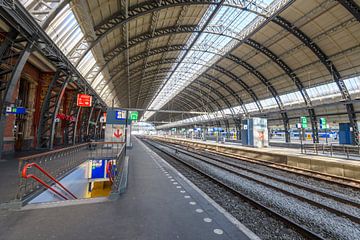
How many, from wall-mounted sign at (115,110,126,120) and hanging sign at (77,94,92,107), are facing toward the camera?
2

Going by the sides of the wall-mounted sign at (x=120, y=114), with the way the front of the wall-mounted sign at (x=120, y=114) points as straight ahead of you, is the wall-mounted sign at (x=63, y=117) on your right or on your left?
on your right

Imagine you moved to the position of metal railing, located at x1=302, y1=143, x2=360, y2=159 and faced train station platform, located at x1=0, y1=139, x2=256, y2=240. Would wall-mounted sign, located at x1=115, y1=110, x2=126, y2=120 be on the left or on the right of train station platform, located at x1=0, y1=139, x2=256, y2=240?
right

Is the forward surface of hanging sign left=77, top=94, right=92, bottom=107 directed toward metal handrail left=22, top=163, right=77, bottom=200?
yes

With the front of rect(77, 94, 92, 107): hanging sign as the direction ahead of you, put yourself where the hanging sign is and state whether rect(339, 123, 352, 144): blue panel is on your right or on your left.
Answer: on your left

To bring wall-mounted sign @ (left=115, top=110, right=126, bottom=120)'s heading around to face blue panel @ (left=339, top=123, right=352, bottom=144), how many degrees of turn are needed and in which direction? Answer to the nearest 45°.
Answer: approximately 90° to its left

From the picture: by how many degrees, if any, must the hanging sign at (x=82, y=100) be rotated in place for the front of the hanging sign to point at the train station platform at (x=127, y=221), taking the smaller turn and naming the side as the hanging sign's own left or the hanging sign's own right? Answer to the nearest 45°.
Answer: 0° — it already faces it

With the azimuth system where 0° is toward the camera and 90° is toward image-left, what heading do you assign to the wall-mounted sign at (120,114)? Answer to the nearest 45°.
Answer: approximately 0°
